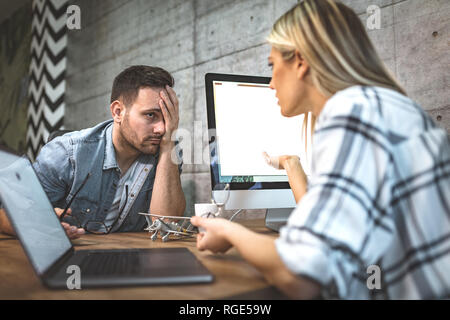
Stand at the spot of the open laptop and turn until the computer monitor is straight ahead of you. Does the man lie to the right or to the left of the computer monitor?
left

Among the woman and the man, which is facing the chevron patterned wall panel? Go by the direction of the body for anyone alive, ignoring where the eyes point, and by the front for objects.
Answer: the woman

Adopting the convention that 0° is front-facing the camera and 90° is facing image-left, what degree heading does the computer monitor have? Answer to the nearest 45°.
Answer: approximately 315°

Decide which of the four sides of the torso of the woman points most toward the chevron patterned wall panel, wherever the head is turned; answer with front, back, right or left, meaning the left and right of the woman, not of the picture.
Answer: front

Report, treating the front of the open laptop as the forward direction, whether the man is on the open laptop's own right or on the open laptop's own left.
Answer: on the open laptop's own left

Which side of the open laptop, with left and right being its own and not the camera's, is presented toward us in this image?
right

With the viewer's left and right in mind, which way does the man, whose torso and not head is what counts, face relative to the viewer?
facing the viewer and to the right of the viewer

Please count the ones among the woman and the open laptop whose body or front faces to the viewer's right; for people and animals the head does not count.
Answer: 1

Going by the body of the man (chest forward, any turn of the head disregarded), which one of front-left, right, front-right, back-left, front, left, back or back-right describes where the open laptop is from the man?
front-right

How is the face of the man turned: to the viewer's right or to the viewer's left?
to the viewer's right

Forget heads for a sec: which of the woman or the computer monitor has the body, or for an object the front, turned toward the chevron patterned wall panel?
the woman

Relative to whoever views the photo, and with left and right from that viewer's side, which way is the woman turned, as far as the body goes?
facing away from the viewer and to the left of the viewer

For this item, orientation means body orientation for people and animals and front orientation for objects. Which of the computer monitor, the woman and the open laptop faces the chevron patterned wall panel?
the woman
